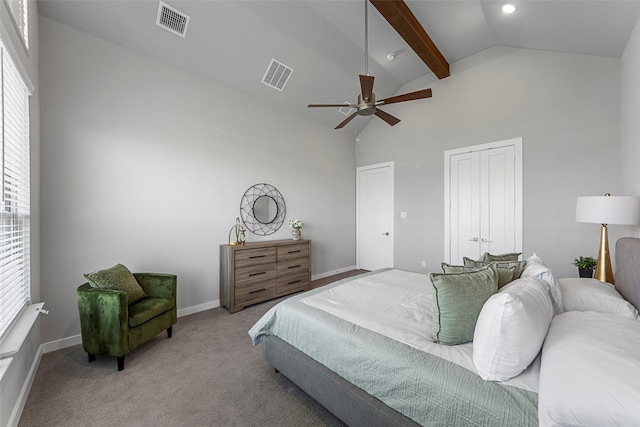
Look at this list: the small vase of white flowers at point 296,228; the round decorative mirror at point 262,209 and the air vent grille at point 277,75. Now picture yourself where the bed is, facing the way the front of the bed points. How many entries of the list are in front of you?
3

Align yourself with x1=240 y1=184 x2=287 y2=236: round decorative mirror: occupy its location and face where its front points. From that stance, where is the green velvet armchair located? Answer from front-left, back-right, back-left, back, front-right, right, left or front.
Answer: right

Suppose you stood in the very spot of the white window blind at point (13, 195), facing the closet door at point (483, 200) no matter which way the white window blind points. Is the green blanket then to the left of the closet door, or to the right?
right

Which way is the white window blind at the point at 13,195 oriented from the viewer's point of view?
to the viewer's right

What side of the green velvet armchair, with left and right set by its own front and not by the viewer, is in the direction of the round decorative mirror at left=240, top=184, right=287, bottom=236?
left

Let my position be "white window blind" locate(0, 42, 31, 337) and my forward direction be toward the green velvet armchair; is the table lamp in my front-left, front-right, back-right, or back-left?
front-right

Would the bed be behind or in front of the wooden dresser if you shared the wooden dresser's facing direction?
in front

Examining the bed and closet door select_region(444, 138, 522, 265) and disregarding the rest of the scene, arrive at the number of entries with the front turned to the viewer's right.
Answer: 0

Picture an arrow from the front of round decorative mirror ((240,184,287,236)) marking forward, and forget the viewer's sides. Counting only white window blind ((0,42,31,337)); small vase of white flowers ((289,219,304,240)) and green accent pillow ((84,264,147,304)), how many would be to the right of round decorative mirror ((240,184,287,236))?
2

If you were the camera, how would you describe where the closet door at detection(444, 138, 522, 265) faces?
facing the viewer and to the left of the viewer

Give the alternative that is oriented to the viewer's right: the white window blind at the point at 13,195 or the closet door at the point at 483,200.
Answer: the white window blind

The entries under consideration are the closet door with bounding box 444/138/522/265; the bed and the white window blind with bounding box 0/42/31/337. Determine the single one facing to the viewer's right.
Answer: the white window blind

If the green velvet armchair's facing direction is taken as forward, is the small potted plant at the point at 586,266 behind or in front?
in front

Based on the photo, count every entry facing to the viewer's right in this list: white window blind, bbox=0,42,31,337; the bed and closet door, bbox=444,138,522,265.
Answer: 1

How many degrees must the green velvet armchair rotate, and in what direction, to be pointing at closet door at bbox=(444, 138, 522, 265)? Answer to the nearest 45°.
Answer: approximately 45° to its left

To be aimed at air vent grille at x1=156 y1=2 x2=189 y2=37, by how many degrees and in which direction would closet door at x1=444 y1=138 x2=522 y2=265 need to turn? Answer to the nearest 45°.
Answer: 0° — it already faces it

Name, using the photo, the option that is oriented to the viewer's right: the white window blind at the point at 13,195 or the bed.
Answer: the white window blind

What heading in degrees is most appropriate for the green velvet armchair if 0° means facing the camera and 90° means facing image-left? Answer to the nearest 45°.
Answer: approximately 315°
